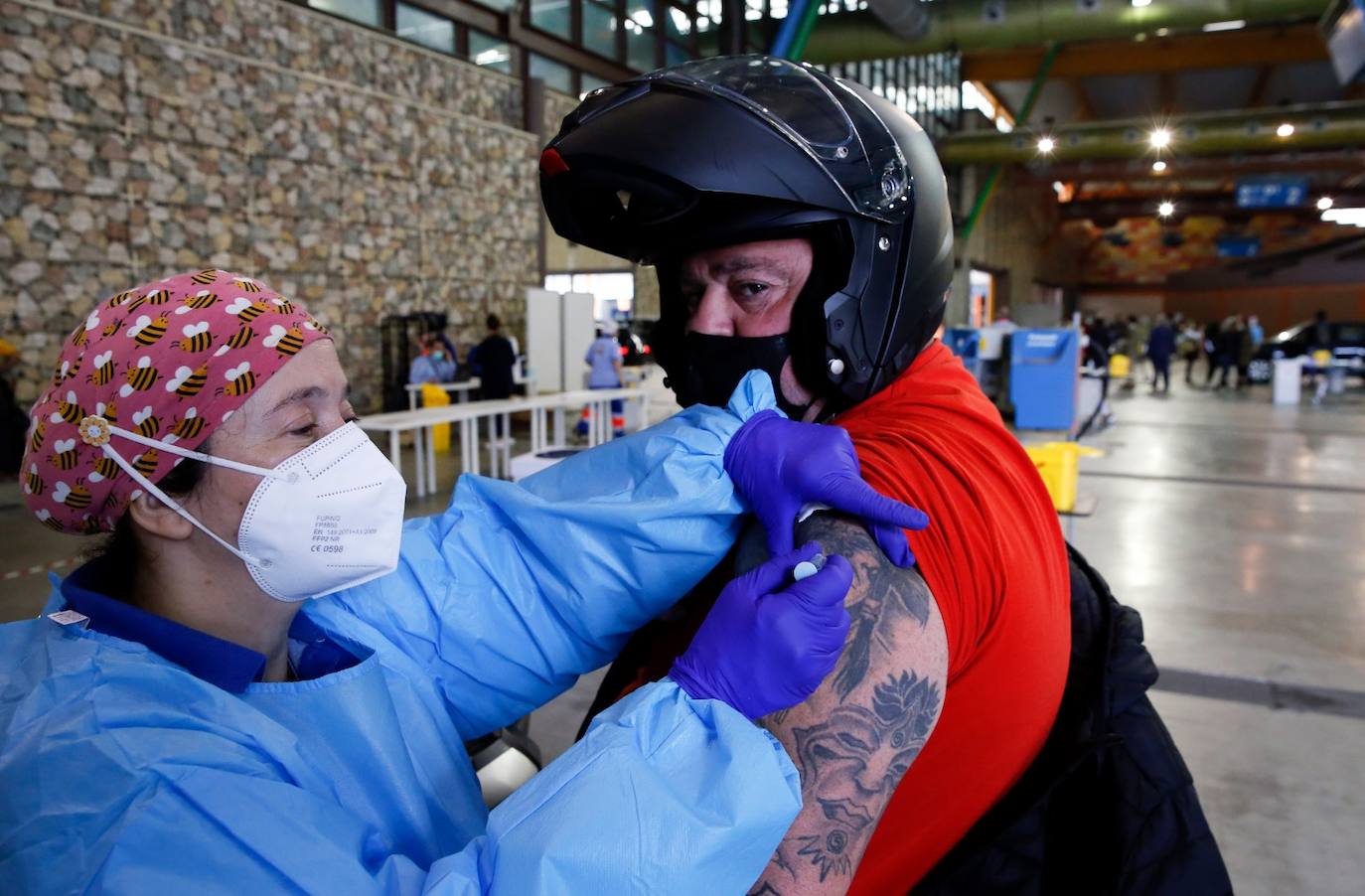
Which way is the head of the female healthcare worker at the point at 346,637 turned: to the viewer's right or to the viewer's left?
to the viewer's right

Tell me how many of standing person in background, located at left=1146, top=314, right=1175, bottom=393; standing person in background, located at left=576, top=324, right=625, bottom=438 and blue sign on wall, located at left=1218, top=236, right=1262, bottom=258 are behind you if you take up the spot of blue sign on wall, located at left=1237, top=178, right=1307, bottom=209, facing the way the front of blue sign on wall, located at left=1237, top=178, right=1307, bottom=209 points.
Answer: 1

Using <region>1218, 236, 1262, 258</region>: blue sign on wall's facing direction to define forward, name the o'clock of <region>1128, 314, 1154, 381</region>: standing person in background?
The standing person in background is roughly at 1 o'clock from the blue sign on wall.

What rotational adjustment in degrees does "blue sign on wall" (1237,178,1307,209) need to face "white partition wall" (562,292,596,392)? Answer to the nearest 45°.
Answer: approximately 45° to its right

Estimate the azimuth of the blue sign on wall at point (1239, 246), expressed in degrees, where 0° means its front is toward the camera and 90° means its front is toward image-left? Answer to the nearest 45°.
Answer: approximately 0°

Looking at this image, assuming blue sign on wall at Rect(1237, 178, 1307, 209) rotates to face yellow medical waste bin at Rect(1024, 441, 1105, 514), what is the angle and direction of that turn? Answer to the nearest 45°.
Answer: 0° — it already faces it

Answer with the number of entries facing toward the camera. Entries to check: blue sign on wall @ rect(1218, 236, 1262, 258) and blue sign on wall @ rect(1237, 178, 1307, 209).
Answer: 2
